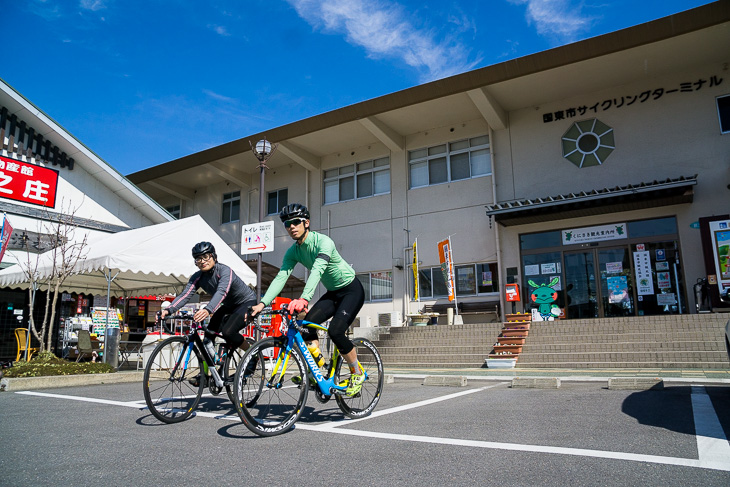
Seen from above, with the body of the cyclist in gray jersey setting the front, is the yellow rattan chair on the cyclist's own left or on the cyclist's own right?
on the cyclist's own right

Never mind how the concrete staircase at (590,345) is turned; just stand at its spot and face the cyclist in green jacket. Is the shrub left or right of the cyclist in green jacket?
right

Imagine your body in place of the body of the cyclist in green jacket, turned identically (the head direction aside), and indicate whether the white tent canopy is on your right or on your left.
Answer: on your right

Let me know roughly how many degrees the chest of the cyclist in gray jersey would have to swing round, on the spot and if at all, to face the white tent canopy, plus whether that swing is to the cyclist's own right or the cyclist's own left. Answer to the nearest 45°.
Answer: approximately 135° to the cyclist's own right

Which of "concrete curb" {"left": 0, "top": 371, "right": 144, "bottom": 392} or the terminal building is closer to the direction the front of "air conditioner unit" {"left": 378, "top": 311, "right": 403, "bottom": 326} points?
the concrete curb
